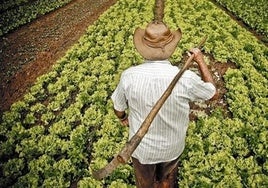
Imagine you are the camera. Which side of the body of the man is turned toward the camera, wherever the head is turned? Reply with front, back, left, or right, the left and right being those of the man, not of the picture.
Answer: back

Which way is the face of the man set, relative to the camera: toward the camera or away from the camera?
away from the camera
